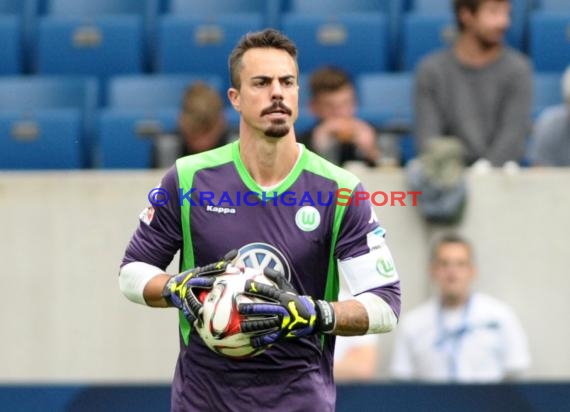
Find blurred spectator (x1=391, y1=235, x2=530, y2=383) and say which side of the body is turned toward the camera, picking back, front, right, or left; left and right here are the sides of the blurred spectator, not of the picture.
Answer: front

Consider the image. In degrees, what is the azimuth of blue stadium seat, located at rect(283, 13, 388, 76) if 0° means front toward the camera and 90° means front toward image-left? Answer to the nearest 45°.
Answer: approximately 0°

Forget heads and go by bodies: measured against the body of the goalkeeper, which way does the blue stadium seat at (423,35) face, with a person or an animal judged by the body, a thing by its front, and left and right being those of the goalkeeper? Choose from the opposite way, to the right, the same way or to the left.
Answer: the same way

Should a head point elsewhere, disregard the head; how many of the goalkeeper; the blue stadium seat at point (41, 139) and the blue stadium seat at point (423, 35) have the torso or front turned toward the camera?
3

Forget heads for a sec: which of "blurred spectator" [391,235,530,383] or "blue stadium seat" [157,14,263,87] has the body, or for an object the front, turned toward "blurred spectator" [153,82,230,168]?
the blue stadium seat

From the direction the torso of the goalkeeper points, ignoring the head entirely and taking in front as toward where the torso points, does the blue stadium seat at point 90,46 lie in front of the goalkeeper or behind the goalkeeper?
behind

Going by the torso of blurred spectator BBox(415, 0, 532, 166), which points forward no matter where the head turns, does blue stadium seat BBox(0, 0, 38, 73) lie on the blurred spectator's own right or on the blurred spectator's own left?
on the blurred spectator's own right

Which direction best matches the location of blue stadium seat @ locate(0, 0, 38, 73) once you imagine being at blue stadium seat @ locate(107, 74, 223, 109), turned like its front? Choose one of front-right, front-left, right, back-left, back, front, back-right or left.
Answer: back-right

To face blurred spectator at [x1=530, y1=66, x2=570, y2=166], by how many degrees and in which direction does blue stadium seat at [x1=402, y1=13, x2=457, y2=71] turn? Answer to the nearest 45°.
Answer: approximately 45° to its left

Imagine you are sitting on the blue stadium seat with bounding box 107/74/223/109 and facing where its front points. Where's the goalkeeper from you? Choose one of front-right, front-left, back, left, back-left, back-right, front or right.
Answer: front

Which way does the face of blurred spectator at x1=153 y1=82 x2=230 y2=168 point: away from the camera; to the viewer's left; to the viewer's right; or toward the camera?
toward the camera

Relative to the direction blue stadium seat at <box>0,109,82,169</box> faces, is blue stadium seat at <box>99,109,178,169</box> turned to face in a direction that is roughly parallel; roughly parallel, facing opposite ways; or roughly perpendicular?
roughly parallel

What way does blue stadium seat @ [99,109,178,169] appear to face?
toward the camera

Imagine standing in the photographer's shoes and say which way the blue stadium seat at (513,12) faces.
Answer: facing the viewer
